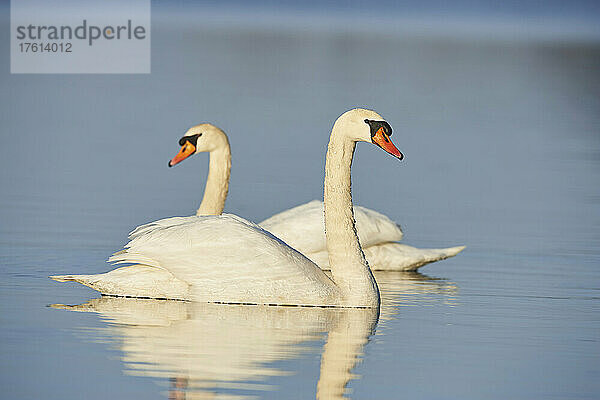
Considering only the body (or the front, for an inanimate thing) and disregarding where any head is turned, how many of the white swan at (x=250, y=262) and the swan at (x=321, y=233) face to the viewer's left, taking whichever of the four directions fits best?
1

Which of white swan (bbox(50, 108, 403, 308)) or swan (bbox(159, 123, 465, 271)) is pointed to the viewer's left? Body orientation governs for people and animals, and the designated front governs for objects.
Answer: the swan

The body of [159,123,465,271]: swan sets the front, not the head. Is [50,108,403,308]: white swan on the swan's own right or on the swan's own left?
on the swan's own left

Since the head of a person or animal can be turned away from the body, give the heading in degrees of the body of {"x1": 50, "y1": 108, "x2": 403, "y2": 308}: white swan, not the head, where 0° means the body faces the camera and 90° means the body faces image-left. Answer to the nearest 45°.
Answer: approximately 270°

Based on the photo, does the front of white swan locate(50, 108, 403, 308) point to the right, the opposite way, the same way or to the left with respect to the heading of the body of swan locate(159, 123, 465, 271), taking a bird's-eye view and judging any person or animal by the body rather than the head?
the opposite way

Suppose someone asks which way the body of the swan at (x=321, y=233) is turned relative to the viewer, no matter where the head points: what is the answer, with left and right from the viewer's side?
facing to the left of the viewer
